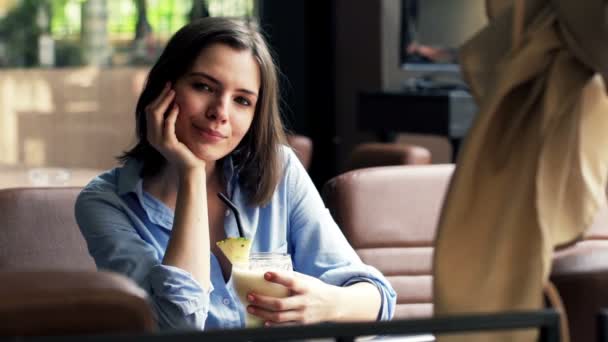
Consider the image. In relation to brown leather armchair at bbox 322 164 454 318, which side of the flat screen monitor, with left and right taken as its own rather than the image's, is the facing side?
front

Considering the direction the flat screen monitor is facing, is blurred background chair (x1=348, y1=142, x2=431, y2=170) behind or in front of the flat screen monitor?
in front

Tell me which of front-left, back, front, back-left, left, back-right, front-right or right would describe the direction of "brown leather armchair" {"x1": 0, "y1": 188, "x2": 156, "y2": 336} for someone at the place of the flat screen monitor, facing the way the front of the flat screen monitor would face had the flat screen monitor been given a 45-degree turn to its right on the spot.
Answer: front-left

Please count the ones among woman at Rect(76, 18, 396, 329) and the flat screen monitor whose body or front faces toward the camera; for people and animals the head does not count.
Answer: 2

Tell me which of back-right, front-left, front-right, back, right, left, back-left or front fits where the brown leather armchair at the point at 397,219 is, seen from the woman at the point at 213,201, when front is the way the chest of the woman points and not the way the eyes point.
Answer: back-left

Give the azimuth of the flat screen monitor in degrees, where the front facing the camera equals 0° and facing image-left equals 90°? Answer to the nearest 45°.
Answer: approximately 0°

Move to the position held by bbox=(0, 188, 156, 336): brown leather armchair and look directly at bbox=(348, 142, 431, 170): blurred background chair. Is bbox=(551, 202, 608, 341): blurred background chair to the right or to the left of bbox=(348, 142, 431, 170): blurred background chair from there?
right

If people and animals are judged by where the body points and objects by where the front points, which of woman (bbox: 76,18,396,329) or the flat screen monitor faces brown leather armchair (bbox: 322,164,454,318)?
the flat screen monitor

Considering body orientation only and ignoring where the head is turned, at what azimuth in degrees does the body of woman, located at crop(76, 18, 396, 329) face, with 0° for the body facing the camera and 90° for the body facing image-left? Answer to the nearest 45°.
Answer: approximately 0°

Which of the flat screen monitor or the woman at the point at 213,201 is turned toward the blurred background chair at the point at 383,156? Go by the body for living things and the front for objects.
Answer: the flat screen monitor

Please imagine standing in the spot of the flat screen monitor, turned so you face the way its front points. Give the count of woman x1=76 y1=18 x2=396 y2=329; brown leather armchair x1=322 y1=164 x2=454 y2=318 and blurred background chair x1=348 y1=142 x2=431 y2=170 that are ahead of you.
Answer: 3

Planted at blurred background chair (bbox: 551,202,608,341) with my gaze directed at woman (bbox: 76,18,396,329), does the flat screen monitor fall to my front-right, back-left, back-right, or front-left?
front-right

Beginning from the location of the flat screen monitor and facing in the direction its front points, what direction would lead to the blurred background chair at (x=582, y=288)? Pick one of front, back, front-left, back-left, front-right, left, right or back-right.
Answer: front

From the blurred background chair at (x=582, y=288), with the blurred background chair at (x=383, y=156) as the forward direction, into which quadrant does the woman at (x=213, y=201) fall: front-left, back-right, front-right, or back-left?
front-left

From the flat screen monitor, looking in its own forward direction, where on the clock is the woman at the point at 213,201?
The woman is roughly at 12 o'clock from the flat screen monitor.

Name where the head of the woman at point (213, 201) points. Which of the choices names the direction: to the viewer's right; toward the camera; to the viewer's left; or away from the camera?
toward the camera

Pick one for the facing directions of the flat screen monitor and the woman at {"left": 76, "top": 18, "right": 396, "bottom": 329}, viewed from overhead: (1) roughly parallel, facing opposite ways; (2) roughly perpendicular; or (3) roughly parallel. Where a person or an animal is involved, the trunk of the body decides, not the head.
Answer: roughly parallel
